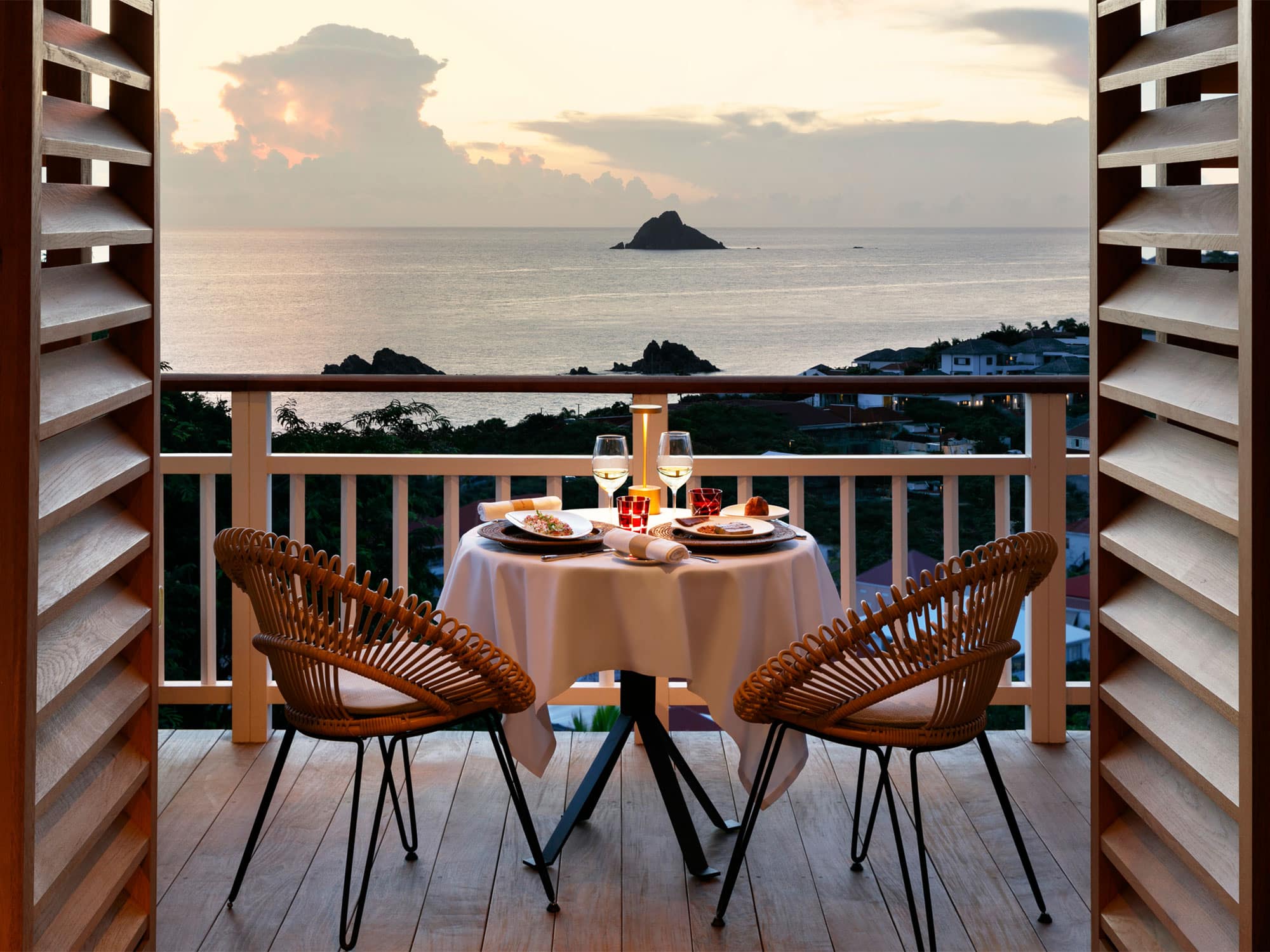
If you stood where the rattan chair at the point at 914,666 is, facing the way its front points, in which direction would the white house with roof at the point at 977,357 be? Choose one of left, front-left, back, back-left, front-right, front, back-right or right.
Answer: front-right

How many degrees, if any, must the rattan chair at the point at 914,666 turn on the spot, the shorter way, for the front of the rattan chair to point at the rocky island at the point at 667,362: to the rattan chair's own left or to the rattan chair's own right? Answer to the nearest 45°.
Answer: approximately 45° to the rattan chair's own right

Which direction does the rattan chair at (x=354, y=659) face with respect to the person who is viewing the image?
facing away from the viewer and to the right of the viewer

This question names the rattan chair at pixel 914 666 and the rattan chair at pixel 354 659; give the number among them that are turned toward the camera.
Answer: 0

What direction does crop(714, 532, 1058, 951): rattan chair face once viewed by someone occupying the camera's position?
facing away from the viewer and to the left of the viewer
